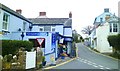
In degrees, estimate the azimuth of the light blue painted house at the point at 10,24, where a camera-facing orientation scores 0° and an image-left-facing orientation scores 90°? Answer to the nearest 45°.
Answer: approximately 315°

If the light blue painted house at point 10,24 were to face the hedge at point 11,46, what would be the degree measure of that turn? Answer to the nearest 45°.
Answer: approximately 45° to its right
